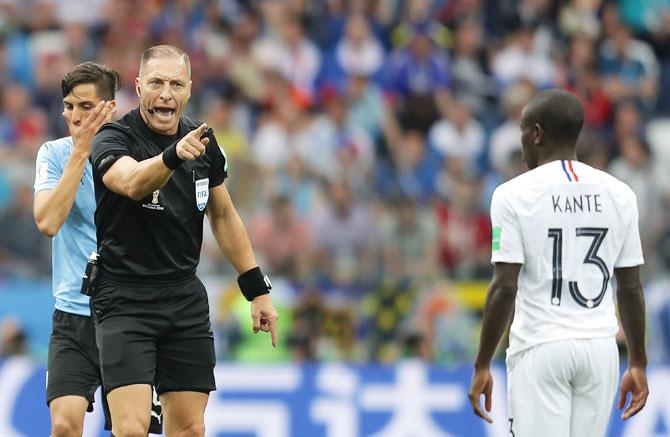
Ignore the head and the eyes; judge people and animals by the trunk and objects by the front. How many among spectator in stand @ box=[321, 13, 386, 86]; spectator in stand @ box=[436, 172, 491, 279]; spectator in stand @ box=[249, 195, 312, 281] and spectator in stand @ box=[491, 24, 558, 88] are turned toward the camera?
4

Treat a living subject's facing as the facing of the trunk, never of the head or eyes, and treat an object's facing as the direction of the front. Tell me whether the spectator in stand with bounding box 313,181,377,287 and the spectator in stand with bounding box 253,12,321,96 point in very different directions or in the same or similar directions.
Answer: same or similar directions

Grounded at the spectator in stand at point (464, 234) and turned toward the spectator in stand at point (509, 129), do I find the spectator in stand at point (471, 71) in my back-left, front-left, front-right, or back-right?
front-left

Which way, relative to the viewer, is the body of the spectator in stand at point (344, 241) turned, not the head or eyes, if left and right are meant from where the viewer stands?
facing the viewer

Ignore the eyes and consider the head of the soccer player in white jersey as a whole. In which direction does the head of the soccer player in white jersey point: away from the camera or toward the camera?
away from the camera

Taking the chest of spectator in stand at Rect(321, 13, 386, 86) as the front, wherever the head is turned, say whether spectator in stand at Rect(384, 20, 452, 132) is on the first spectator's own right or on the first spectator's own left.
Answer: on the first spectator's own left

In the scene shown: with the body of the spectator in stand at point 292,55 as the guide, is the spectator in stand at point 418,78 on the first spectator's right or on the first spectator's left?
on the first spectator's left

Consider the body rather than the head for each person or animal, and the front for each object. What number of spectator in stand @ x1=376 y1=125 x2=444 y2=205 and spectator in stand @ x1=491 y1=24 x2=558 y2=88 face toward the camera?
2

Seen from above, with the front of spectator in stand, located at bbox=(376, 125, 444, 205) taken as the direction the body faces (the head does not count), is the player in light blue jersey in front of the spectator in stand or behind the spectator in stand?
in front

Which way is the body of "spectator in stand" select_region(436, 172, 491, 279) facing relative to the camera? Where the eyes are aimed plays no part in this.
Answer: toward the camera

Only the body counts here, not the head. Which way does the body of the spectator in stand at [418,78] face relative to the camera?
toward the camera

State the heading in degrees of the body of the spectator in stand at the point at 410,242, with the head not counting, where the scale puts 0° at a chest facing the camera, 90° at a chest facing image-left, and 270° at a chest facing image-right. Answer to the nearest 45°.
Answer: approximately 0°

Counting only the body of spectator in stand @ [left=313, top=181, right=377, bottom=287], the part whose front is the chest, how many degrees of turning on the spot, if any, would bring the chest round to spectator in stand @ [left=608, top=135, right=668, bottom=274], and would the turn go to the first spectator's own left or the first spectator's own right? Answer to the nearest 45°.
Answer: approximately 90° to the first spectator's own left

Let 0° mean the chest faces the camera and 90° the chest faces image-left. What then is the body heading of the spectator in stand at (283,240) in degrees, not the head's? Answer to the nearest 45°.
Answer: approximately 0°
